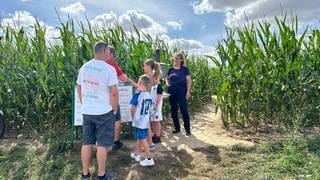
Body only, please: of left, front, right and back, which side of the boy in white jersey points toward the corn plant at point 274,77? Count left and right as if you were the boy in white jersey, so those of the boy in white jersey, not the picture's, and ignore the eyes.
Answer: right

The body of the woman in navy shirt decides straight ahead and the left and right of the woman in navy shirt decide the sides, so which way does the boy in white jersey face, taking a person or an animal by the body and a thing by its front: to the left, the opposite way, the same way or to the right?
to the right

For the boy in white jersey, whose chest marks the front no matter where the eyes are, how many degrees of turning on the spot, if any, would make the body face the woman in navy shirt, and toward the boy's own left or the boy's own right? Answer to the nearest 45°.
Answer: approximately 90° to the boy's own right

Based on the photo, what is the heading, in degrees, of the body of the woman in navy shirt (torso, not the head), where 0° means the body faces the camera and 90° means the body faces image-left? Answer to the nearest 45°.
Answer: approximately 45°

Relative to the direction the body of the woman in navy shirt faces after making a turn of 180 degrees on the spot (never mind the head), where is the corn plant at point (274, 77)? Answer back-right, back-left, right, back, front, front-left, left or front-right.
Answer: front-right

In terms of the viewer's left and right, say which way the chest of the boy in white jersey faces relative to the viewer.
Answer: facing away from the viewer and to the left of the viewer

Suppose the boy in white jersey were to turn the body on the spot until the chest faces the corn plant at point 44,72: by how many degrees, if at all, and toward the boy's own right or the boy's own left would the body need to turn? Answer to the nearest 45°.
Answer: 0° — they already face it

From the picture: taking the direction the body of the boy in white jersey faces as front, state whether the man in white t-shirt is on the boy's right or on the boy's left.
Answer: on the boy's left
